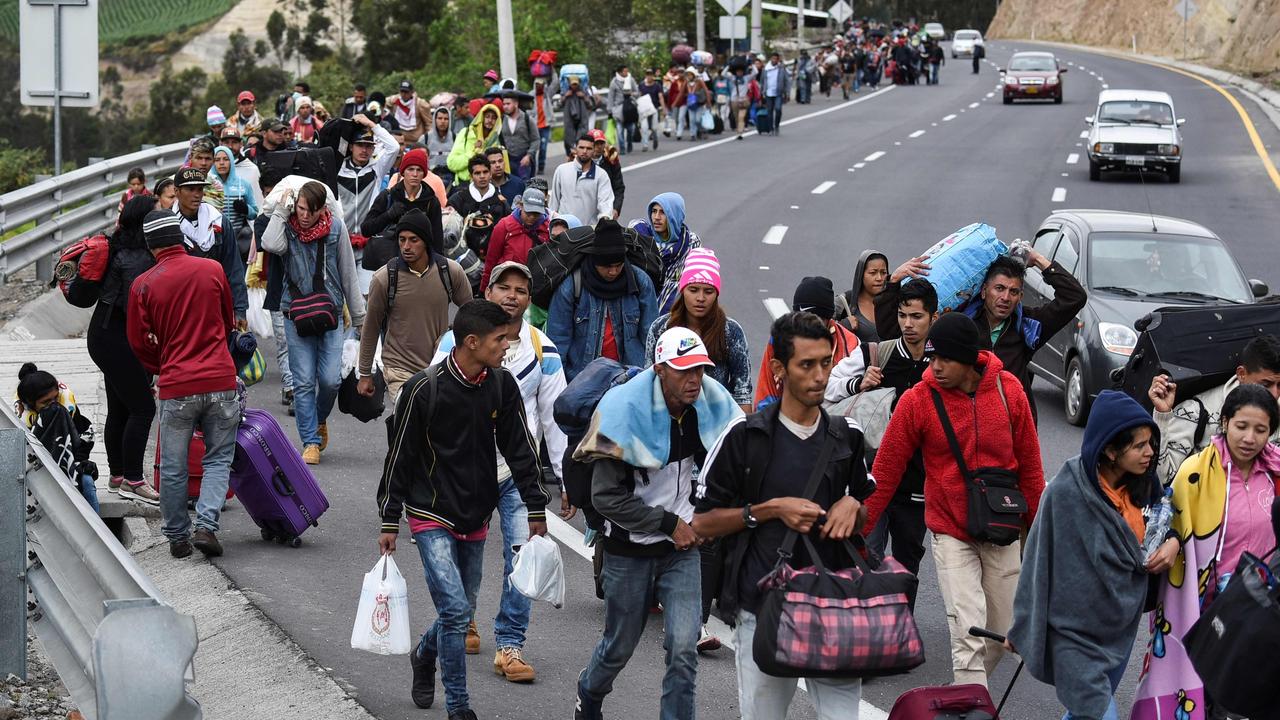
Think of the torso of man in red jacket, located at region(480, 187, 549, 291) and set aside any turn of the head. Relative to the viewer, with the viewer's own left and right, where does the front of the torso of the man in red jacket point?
facing the viewer and to the right of the viewer

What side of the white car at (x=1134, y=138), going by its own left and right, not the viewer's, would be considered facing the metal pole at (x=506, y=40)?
right

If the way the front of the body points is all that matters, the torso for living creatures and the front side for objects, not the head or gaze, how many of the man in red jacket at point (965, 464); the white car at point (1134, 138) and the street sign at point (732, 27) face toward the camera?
2

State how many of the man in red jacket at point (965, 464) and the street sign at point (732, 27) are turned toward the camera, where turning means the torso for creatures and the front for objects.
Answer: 1

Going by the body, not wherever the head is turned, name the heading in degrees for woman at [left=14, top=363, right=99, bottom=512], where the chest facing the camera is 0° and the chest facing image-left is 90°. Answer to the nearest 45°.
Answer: approximately 315°

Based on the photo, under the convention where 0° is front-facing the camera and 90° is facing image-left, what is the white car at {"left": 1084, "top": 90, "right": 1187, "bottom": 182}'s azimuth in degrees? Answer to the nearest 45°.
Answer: approximately 0°

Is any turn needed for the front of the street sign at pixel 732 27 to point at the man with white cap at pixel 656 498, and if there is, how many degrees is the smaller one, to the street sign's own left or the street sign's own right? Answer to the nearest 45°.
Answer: approximately 180°

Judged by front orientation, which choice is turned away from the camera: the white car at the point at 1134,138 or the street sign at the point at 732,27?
the street sign

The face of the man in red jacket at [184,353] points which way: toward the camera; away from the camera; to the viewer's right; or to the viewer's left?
away from the camera

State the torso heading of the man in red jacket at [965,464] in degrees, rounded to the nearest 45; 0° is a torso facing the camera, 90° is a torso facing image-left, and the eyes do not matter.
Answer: approximately 0°

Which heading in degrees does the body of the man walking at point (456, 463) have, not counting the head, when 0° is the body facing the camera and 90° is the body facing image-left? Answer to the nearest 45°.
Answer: approximately 315°

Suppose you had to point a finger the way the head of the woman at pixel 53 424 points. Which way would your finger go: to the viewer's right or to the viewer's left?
to the viewer's right

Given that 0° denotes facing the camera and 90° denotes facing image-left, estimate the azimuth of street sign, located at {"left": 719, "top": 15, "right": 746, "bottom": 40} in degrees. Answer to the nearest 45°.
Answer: approximately 180°
